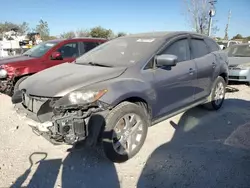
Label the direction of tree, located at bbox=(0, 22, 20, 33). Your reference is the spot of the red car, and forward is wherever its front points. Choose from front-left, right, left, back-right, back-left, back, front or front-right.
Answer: back-right

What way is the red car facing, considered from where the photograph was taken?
facing the viewer and to the left of the viewer

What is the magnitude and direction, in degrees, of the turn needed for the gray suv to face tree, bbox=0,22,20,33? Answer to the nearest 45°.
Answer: approximately 90° to its right

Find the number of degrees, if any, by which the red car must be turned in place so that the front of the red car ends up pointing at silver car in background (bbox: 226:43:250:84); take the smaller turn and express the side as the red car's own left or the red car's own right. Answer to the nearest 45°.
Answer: approximately 135° to the red car's own left

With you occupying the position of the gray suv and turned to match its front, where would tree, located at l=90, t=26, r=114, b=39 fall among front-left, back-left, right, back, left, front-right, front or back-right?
back-right

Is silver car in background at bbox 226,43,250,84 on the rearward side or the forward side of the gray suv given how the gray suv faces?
on the rearward side

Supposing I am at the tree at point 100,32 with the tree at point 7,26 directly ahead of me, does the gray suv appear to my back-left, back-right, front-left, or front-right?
back-left

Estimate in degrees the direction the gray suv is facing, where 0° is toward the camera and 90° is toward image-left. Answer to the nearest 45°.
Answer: approximately 45°

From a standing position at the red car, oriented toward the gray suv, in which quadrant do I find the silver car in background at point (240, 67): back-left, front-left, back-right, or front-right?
front-left

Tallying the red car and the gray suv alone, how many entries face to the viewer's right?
0

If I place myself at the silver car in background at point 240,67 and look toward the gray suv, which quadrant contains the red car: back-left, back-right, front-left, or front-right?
front-right

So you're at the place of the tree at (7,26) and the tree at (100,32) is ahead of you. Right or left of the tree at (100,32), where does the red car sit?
right

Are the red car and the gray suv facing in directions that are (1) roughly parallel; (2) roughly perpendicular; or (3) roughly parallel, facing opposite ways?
roughly parallel

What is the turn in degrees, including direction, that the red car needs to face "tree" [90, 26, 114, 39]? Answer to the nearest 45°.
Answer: approximately 135° to its right
